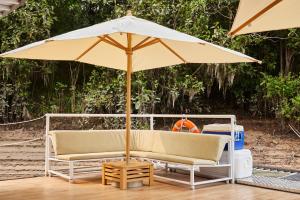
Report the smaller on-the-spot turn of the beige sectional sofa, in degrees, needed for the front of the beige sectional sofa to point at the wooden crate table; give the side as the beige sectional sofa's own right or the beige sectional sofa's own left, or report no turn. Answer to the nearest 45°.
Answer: approximately 45° to the beige sectional sofa's own right

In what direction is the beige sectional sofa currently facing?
toward the camera

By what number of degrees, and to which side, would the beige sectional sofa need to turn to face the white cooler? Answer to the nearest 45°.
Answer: approximately 90° to its left

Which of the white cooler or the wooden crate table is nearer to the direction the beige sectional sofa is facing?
the wooden crate table
